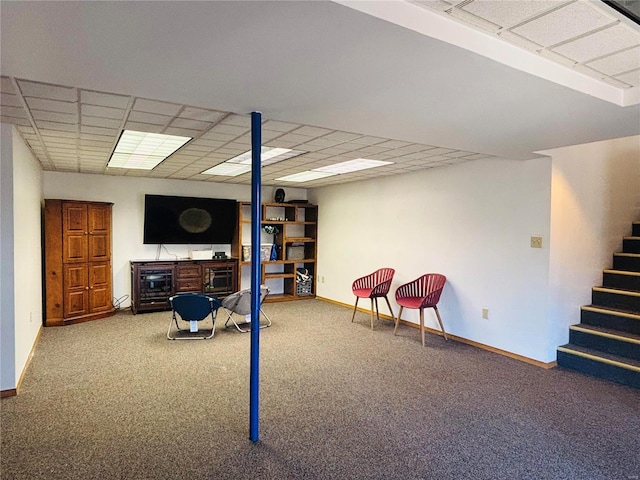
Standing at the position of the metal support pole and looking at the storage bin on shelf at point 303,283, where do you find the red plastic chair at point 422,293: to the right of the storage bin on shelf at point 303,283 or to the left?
right

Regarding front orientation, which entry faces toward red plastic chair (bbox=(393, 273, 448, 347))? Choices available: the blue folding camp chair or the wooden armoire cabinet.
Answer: the wooden armoire cabinet

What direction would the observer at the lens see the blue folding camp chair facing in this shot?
facing away from the viewer

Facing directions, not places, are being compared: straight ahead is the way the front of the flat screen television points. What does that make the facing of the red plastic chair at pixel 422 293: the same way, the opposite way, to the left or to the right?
to the right

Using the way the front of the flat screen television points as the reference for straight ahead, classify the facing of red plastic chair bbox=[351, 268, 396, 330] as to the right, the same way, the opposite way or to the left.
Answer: to the right

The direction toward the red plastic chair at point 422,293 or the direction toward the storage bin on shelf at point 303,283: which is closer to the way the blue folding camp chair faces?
the storage bin on shelf

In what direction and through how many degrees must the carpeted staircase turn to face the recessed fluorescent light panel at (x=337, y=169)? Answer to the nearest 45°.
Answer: approximately 45° to its right

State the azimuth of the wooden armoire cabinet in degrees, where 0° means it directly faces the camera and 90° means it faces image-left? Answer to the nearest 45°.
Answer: approximately 315°

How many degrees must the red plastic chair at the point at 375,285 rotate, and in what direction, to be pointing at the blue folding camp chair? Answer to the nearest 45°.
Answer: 0° — it already faces it

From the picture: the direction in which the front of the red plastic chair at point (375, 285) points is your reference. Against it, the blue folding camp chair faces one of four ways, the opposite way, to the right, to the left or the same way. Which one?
to the right

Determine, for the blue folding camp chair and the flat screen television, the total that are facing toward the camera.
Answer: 1

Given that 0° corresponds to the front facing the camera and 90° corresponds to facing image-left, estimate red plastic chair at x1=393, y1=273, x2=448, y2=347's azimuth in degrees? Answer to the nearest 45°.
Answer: approximately 45°

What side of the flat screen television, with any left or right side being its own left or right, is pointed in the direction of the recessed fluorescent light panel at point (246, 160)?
front

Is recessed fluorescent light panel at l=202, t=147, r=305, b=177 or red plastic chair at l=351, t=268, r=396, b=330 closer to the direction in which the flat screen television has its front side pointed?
the recessed fluorescent light panel
